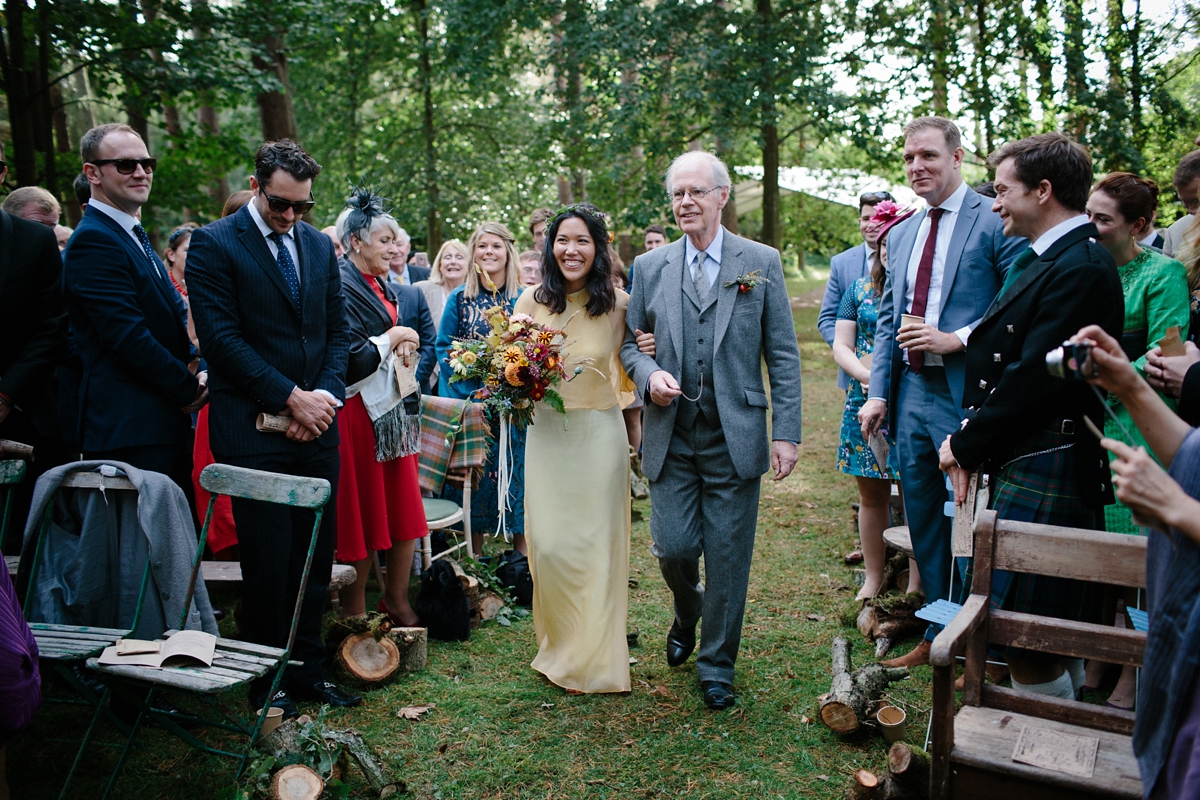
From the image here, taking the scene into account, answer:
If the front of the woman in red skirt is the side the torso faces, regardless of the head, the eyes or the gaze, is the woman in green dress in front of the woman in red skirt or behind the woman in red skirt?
in front

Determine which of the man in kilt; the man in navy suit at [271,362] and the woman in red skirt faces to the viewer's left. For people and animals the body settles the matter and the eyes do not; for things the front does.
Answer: the man in kilt

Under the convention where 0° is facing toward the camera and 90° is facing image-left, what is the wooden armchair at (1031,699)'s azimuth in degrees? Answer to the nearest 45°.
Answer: approximately 45°

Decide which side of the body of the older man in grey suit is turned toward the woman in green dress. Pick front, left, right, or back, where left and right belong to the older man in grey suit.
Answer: left

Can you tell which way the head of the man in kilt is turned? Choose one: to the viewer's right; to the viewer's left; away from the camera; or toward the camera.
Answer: to the viewer's left

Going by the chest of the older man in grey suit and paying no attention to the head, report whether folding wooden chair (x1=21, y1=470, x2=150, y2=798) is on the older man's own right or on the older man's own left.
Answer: on the older man's own right

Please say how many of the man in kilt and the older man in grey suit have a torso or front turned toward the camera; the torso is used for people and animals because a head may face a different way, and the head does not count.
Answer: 1

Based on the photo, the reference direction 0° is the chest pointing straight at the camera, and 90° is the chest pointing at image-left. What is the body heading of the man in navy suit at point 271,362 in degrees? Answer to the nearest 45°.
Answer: approximately 315°

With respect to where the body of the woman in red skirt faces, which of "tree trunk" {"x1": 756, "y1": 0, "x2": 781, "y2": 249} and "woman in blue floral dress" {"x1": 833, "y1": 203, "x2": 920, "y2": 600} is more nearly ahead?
the woman in blue floral dress
